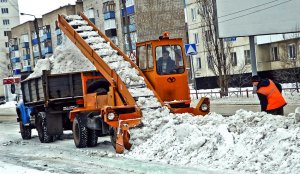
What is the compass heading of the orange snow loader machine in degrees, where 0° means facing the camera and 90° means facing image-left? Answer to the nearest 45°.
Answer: approximately 315°

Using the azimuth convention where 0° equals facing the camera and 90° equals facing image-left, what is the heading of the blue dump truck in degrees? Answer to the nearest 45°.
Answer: approximately 135°

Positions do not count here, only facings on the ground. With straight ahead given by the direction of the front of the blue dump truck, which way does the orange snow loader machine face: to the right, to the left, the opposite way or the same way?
the opposite way

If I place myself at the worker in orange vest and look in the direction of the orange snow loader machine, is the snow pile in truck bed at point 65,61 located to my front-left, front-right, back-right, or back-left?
front-right

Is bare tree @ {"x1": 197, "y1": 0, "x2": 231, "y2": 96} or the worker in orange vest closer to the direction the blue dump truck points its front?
the bare tree

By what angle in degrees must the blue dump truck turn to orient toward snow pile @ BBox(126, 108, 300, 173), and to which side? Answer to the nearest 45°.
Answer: approximately 180°

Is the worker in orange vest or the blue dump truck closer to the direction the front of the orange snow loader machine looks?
the worker in orange vest

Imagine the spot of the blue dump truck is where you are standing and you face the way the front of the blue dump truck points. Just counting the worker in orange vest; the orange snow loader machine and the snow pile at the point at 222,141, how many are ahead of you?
0

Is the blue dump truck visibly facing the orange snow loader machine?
no
